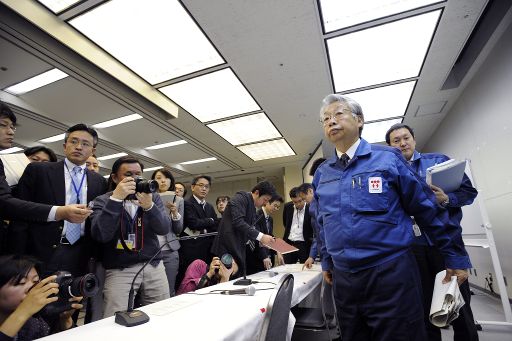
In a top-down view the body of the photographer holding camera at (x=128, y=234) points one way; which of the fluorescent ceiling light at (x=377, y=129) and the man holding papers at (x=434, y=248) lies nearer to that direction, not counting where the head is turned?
the man holding papers

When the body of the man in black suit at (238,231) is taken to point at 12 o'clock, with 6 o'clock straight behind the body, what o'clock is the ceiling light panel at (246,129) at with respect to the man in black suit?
The ceiling light panel is roughly at 9 o'clock from the man in black suit.

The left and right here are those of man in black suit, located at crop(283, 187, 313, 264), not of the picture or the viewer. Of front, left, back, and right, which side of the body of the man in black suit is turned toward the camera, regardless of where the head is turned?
front

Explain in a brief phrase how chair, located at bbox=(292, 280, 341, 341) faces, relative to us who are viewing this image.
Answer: facing to the left of the viewer

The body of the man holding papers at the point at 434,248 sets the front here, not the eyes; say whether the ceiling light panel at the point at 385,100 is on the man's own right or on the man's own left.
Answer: on the man's own right

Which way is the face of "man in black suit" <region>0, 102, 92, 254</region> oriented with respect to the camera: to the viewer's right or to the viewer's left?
to the viewer's right

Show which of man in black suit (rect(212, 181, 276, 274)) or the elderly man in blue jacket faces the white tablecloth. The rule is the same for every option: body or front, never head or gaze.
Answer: the elderly man in blue jacket

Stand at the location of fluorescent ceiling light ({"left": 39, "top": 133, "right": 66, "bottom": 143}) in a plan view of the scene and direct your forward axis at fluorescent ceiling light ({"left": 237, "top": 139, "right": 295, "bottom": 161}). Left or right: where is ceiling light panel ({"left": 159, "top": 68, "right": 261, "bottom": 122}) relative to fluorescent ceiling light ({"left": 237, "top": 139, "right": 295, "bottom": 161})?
right

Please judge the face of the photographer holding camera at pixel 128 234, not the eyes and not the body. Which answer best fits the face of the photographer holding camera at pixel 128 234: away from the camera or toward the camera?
toward the camera

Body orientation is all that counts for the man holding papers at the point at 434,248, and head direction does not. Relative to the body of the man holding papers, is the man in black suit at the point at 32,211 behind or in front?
in front

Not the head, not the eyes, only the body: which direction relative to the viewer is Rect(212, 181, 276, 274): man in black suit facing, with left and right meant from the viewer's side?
facing to the right of the viewer

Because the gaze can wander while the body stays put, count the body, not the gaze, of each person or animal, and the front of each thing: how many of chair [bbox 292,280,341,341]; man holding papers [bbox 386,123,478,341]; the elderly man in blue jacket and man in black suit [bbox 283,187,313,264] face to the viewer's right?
0

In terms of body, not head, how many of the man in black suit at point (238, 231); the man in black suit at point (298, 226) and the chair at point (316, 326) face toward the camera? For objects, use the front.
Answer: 1

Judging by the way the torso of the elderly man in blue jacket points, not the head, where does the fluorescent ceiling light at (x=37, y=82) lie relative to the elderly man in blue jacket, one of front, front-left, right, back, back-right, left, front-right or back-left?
front-right

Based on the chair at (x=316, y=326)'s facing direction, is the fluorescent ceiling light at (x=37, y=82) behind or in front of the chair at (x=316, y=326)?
in front

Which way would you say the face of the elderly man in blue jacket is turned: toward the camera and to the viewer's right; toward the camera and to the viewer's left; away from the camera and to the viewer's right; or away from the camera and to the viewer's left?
toward the camera and to the viewer's left
